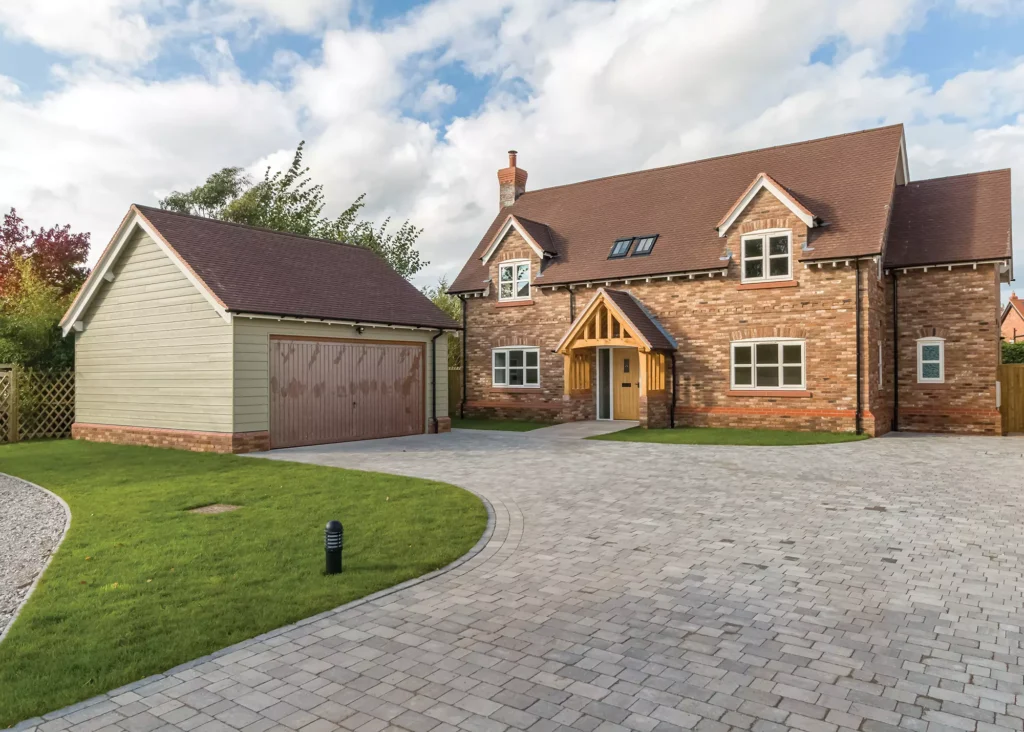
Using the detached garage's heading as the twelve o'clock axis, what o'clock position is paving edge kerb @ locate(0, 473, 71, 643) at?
The paving edge kerb is roughly at 2 o'clock from the detached garage.

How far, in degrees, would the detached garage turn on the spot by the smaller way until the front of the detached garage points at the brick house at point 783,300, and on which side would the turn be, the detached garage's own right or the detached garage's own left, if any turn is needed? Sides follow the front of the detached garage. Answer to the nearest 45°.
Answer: approximately 45° to the detached garage's own left

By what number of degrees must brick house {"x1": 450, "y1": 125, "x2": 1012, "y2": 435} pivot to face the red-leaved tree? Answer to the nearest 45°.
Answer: approximately 45° to its right

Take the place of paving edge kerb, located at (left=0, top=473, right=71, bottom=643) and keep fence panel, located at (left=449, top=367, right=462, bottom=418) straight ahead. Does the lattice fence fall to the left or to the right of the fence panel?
left

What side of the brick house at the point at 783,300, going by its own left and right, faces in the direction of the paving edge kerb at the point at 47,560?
front

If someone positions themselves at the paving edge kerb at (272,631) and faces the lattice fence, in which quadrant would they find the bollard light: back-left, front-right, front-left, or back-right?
front-right

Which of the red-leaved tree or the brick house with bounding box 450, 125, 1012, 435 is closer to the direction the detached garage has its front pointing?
the brick house

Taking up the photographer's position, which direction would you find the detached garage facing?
facing the viewer and to the right of the viewer

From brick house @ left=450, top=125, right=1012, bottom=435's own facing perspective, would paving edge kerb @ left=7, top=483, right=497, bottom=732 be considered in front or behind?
in front

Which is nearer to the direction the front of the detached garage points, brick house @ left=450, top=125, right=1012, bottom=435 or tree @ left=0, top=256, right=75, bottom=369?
the brick house

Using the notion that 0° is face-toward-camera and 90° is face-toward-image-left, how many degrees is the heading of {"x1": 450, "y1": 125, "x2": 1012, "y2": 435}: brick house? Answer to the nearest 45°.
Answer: approximately 45°

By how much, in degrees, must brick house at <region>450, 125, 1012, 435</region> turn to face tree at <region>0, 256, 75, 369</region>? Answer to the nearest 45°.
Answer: approximately 45° to its right

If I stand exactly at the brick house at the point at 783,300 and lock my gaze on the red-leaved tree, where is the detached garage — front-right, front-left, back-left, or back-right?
front-left

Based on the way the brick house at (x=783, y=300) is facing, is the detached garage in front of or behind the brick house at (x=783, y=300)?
in front

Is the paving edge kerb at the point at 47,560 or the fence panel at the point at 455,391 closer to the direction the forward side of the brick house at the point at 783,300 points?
the paving edge kerb

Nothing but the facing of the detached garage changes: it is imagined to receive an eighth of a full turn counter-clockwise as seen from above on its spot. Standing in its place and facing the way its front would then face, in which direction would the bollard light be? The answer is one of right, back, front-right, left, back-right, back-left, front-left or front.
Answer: right

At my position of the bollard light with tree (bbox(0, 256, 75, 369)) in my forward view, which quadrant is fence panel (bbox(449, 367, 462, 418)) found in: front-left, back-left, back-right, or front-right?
front-right

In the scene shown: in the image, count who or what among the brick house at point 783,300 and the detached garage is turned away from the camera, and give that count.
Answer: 0

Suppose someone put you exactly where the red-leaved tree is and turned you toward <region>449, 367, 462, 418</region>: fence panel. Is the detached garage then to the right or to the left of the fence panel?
right
